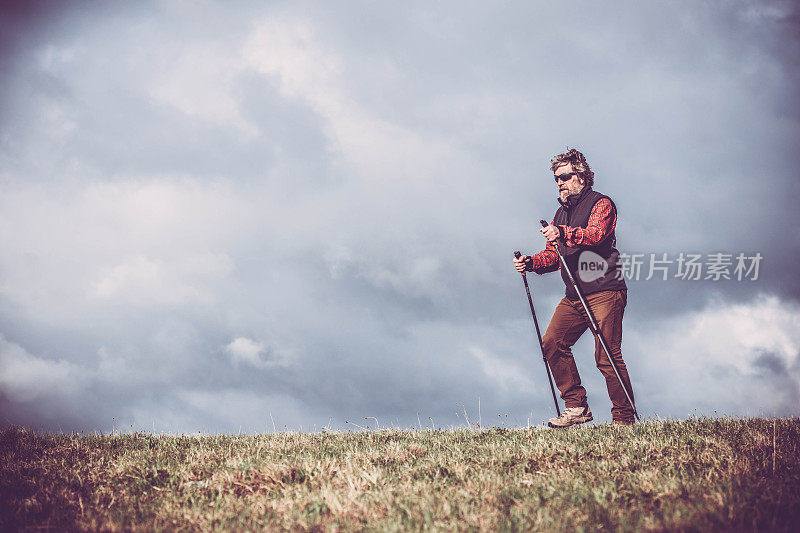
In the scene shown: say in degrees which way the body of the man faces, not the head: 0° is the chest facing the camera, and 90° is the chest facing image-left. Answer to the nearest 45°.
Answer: approximately 45°
